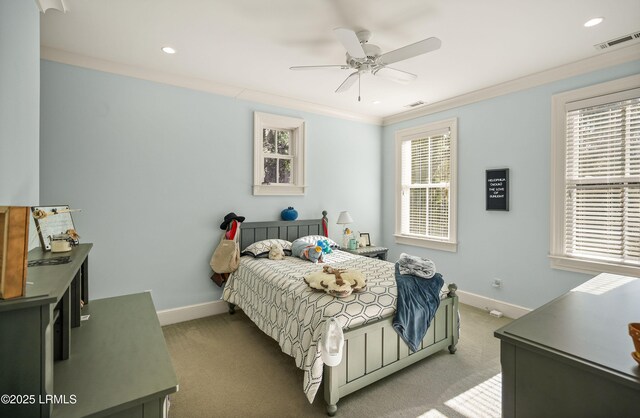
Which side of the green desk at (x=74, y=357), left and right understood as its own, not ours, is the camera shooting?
right

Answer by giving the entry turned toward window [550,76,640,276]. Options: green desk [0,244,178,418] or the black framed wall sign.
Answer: the green desk

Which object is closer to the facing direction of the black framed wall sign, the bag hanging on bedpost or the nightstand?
the bag hanging on bedpost

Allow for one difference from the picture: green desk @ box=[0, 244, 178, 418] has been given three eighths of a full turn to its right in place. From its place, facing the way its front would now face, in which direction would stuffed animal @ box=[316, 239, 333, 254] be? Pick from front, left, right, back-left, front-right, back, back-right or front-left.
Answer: back

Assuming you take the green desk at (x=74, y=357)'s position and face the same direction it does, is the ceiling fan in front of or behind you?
in front

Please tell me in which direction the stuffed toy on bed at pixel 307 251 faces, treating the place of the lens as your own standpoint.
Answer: facing the viewer and to the right of the viewer

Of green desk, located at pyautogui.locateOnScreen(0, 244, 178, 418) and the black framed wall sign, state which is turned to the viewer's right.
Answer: the green desk

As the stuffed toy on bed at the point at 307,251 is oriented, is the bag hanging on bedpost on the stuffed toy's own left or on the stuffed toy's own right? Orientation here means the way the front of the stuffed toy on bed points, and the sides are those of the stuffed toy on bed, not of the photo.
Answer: on the stuffed toy's own right

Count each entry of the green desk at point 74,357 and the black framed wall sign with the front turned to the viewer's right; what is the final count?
1

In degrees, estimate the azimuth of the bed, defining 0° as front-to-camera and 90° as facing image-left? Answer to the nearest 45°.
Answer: approximately 315°

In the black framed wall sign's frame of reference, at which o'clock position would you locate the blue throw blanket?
The blue throw blanket is roughly at 11 o'clock from the black framed wall sign.

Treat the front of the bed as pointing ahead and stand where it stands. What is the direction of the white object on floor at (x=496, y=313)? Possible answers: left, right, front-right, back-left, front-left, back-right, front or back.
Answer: left

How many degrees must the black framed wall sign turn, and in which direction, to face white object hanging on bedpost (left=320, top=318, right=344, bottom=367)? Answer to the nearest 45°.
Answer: approximately 45° to its left

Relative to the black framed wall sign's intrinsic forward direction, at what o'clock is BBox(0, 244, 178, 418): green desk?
The green desk is roughly at 11 o'clock from the black framed wall sign.

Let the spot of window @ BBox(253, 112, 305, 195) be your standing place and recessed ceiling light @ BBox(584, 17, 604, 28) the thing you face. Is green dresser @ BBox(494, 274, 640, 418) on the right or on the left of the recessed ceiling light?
right

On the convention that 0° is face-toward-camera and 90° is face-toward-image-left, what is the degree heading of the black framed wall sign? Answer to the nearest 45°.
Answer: approximately 45°

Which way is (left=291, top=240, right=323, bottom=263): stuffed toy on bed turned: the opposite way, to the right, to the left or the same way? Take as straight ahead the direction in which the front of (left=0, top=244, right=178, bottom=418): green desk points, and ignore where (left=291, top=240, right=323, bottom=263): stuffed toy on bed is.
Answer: to the right

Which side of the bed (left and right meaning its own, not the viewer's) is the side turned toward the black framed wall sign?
left
